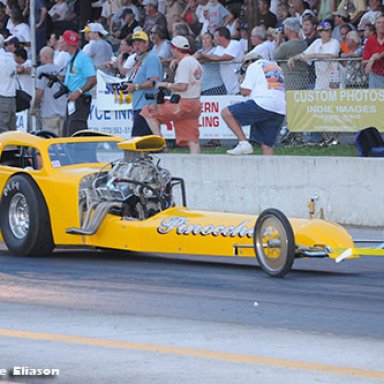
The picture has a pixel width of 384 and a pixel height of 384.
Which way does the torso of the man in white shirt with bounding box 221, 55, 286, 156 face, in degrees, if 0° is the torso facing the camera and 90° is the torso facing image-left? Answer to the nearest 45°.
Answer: approximately 135°

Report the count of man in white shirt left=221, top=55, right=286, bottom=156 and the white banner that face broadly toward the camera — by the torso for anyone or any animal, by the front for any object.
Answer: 1

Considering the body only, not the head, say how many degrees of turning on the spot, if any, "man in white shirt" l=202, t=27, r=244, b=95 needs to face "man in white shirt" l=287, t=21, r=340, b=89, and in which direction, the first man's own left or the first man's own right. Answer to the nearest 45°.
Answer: approximately 135° to the first man's own left

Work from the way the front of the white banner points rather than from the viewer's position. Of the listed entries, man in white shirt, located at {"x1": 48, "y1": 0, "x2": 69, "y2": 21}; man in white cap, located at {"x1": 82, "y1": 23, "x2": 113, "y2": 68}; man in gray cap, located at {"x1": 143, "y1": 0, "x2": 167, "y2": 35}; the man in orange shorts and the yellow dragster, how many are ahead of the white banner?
2

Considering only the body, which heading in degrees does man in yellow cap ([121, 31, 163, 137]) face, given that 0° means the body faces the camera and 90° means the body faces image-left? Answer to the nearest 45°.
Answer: approximately 45°

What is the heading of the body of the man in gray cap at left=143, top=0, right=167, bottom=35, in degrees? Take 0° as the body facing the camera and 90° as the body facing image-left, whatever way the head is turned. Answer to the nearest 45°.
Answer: approximately 45°

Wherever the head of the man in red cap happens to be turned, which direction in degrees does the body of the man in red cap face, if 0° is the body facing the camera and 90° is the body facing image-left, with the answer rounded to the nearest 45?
approximately 45°

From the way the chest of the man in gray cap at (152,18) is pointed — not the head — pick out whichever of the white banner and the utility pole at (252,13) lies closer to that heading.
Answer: the white banner

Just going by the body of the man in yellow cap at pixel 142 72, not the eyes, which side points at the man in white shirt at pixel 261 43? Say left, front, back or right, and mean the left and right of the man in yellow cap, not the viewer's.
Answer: back
